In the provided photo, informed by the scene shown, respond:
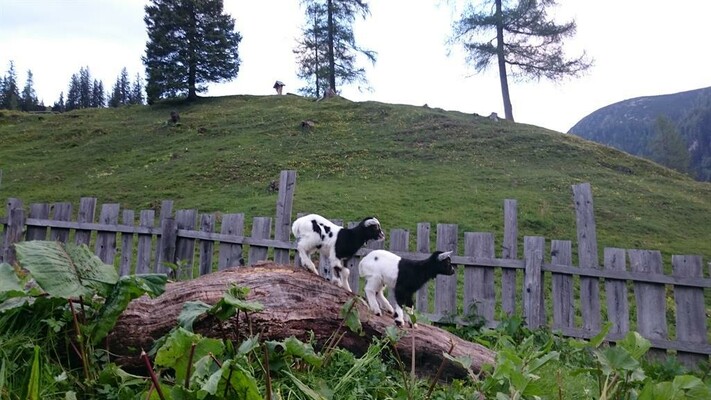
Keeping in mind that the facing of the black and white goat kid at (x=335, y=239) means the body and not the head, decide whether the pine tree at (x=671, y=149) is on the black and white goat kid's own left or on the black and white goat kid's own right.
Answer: on the black and white goat kid's own left

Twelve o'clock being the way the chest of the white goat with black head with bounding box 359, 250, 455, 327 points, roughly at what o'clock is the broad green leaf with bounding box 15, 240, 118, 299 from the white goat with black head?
The broad green leaf is roughly at 6 o'clock from the white goat with black head.

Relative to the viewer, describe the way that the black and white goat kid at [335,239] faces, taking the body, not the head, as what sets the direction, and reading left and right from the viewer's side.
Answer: facing to the right of the viewer

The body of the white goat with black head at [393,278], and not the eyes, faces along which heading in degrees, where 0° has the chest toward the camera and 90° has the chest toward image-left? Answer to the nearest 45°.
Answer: approximately 270°

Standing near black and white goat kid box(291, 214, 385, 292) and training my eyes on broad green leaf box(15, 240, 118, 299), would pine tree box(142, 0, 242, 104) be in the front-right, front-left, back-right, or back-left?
back-right

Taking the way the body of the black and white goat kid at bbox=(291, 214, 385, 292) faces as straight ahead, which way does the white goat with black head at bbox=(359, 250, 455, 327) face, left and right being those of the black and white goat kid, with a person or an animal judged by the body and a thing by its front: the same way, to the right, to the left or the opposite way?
the same way

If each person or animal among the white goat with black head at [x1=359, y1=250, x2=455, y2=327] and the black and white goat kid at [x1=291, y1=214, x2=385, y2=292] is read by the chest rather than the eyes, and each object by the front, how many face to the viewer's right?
2

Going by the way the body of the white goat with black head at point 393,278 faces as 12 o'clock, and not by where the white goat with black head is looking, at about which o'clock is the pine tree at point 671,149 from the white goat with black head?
The pine tree is roughly at 10 o'clock from the white goat with black head.
